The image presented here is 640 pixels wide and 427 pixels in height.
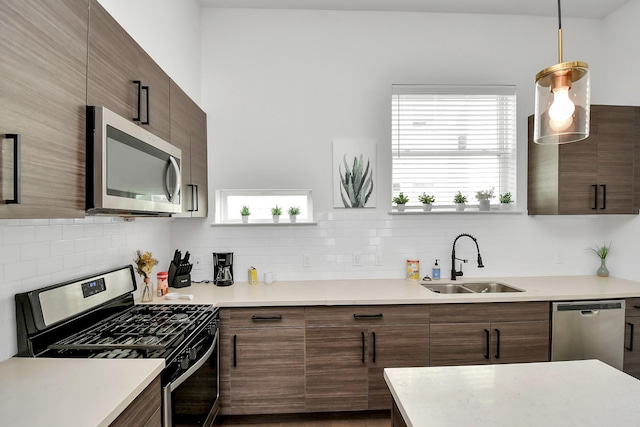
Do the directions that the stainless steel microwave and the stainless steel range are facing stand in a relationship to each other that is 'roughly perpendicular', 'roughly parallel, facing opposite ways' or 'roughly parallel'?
roughly parallel

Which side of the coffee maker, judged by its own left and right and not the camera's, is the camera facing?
front

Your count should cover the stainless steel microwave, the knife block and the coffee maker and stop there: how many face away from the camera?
0

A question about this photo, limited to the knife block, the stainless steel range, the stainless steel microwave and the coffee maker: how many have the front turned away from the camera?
0

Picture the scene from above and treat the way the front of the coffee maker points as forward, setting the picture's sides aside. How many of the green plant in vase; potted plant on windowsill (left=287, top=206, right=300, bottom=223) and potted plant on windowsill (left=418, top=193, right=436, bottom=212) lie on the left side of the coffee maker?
3

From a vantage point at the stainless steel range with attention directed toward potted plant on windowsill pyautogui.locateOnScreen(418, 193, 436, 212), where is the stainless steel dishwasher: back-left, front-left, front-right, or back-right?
front-right

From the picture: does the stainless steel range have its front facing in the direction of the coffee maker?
no

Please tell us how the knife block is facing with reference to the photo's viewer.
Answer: facing the viewer and to the right of the viewer

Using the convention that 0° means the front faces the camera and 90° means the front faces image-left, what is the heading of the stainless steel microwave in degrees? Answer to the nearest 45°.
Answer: approximately 315°

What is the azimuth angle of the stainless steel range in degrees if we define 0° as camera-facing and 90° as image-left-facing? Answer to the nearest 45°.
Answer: approximately 315°

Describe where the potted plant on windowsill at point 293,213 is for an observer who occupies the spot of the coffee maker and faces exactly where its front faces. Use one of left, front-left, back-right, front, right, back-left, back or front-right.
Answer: left

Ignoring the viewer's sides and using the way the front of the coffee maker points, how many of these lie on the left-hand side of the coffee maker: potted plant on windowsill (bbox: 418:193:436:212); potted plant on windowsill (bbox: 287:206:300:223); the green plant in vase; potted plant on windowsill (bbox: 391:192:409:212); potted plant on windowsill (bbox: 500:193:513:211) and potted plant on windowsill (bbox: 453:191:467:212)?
6

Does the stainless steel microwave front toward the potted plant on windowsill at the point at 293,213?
no

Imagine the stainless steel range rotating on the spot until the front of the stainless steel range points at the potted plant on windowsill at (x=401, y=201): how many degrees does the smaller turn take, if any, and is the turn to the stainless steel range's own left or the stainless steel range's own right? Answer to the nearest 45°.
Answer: approximately 45° to the stainless steel range's own left

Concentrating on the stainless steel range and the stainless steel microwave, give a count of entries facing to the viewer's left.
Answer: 0

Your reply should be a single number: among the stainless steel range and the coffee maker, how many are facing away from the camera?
0

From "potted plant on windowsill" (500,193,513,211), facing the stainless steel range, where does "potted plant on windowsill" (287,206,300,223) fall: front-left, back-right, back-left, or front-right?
front-right

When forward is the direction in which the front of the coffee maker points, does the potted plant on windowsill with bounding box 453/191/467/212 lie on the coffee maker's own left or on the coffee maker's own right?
on the coffee maker's own left
